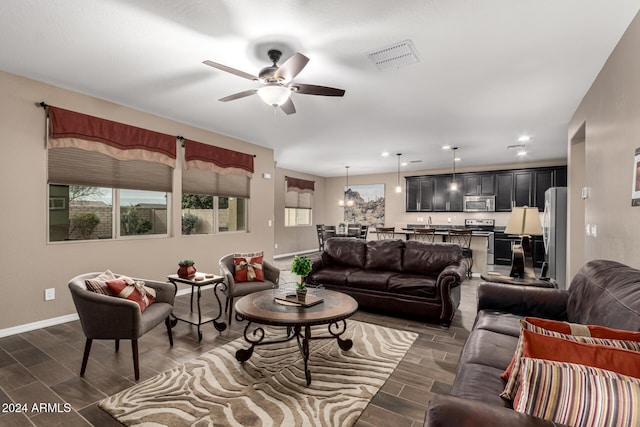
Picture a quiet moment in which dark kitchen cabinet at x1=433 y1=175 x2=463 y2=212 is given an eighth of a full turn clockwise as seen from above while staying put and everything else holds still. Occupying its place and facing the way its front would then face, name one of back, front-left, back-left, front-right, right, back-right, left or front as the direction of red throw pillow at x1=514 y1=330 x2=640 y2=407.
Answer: front-left

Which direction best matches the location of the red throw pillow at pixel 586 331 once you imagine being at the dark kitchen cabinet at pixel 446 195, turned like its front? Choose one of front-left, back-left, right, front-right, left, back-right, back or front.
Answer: front

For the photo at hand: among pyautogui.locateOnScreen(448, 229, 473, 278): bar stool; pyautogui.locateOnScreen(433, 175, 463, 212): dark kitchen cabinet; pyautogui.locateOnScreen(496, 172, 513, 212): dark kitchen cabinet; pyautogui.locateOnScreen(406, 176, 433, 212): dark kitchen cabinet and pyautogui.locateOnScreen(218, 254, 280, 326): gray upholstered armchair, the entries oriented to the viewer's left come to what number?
0

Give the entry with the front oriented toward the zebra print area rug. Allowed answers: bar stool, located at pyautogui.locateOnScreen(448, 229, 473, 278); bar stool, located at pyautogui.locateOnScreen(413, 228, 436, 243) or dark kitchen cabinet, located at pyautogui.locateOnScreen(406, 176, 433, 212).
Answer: the dark kitchen cabinet

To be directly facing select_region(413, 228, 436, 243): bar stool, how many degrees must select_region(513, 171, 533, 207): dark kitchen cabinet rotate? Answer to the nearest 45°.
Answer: approximately 45° to its right

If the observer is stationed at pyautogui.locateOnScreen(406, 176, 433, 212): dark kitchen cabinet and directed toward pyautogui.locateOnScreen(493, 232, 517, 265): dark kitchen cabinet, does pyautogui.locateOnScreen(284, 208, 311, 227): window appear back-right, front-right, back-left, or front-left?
back-right

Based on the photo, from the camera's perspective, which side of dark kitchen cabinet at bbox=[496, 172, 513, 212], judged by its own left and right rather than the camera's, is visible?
front

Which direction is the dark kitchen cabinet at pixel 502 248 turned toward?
toward the camera

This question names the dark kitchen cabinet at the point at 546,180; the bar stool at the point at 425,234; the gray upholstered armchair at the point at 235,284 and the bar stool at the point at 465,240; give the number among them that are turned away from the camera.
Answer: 2

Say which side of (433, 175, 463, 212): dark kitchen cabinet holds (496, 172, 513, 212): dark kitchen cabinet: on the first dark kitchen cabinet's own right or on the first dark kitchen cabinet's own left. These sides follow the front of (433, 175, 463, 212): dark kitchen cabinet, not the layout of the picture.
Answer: on the first dark kitchen cabinet's own left

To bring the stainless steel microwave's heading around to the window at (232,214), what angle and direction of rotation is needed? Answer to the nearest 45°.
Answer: approximately 45° to its right

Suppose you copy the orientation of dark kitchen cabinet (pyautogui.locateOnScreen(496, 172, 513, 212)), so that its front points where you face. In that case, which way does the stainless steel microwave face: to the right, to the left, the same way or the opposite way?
the same way

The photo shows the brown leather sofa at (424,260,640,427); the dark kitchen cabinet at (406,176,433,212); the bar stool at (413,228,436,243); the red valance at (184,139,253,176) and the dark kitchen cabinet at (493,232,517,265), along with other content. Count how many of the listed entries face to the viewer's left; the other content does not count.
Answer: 1

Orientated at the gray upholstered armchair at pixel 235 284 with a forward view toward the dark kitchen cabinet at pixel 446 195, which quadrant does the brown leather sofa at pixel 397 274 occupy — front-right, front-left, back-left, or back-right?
front-right

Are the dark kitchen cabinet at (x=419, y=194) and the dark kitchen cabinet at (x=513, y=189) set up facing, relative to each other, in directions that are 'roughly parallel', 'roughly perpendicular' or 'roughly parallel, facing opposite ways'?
roughly parallel

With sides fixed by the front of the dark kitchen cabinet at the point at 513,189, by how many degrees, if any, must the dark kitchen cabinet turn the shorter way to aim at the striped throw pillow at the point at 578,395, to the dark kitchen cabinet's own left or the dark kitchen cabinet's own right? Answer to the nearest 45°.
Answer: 0° — it already faces it

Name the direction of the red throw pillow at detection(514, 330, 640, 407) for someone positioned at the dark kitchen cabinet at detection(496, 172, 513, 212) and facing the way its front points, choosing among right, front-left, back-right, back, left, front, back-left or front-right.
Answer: front

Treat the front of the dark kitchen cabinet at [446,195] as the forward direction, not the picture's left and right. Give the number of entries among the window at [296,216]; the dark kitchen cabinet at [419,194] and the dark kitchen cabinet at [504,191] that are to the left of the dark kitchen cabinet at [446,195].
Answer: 1

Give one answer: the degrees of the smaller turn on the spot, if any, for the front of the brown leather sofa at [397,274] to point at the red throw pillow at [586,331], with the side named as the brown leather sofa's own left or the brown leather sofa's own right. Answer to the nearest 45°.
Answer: approximately 45° to the brown leather sofa's own left

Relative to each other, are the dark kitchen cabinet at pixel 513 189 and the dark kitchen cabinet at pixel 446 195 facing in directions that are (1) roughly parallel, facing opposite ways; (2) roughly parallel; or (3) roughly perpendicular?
roughly parallel

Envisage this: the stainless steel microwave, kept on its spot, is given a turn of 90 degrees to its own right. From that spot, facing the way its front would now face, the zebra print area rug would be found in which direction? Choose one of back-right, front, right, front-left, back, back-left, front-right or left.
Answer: left

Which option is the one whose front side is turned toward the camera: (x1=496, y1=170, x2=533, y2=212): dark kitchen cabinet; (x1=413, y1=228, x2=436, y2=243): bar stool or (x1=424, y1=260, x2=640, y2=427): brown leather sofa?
the dark kitchen cabinet

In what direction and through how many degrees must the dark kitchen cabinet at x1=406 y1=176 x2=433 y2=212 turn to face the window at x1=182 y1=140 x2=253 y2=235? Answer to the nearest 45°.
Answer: approximately 45° to its right

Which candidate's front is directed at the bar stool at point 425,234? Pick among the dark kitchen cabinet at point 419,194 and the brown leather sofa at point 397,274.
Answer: the dark kitchen cabinet

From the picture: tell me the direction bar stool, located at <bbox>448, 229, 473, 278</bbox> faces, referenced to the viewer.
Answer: facing away from the viewer
